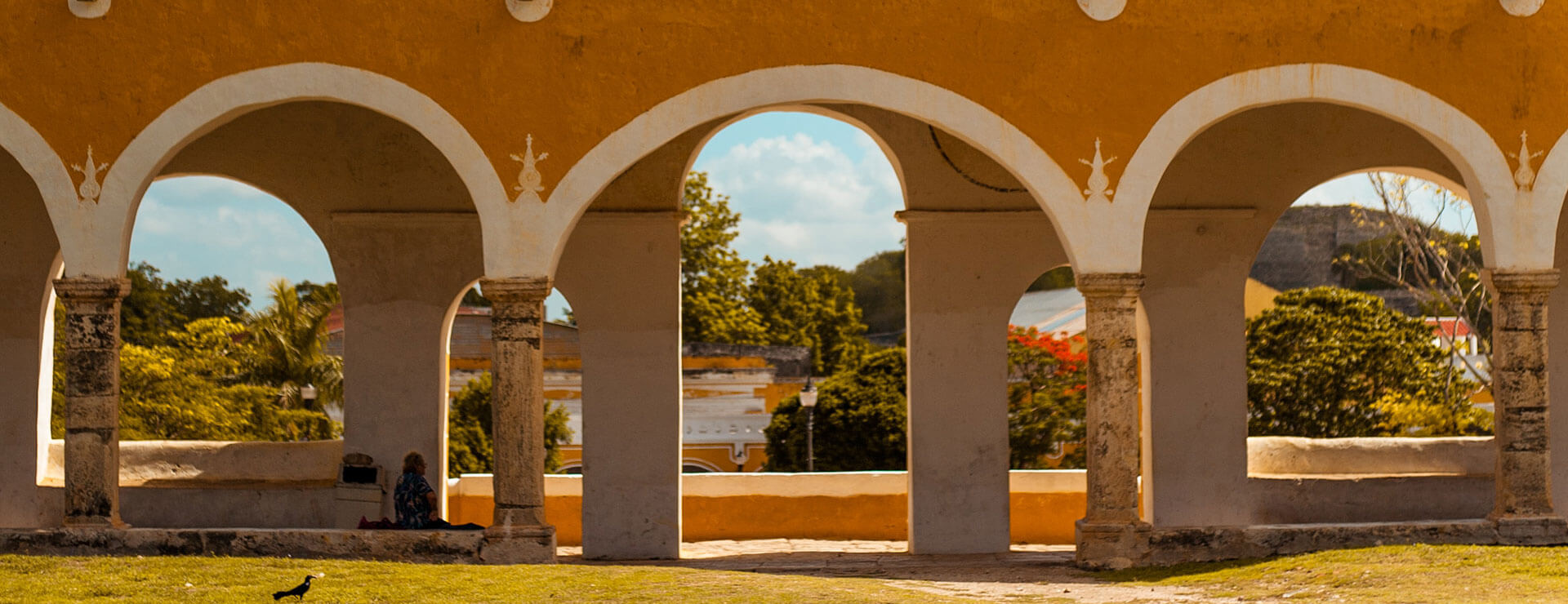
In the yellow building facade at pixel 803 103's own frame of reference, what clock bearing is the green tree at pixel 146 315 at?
The green tree is roughly at 5 o'clock from the yellow building facade.

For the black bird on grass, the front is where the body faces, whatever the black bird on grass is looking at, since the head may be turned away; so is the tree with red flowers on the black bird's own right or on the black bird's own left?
on the black bird's own left

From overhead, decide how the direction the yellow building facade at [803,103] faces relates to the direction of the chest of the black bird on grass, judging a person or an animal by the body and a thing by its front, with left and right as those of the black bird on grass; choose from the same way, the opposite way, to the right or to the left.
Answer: to the right

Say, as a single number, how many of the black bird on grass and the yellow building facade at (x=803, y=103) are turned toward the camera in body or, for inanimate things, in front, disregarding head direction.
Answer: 1

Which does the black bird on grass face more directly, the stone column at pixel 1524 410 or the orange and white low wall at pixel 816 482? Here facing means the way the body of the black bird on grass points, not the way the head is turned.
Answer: the stone column

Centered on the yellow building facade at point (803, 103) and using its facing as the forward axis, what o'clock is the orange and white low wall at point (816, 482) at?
The orange and white low wall is roughly at 6 o'clock from the yellow building facade.

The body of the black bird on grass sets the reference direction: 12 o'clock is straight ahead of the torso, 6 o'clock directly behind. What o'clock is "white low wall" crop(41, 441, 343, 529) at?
The white low wall is roughly at 9 o'clock from the black bird on grass.

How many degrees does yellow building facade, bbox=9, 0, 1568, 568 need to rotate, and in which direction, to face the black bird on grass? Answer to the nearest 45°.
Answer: approximately 45° to its right

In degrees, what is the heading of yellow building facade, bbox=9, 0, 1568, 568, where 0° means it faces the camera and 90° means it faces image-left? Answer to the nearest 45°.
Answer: approximately 0°

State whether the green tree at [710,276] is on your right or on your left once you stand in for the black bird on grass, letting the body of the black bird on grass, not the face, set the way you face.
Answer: on your left

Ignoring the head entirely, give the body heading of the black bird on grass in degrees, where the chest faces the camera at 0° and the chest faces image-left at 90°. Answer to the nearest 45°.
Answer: approximately 270°

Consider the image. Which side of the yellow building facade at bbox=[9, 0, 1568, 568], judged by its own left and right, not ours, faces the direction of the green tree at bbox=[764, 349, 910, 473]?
back

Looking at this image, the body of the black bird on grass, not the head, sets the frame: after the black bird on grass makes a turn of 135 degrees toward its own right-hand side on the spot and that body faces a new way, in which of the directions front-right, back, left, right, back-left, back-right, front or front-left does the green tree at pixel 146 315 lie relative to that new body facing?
back-right
